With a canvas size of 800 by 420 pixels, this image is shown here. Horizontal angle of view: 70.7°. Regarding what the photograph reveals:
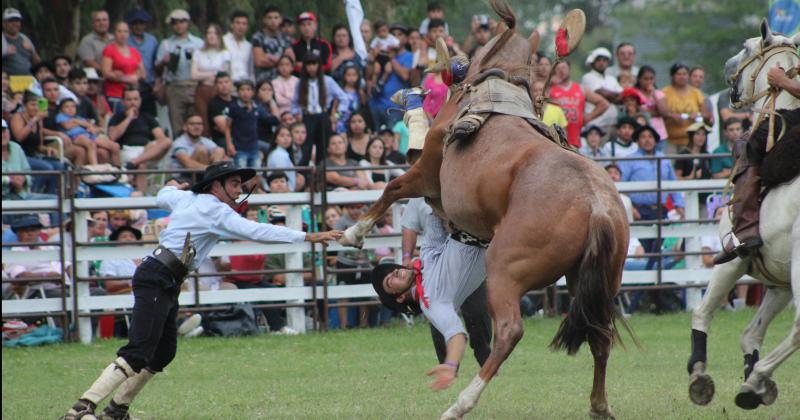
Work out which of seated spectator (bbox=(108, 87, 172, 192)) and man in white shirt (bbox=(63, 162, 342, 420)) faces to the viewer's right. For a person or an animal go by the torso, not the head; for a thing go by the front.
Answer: the man in white shirt

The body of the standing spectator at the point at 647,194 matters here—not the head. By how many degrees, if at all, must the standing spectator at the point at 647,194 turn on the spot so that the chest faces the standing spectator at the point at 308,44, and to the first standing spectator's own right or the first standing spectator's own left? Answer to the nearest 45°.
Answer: approximately 90° to the first standing spectator's own right

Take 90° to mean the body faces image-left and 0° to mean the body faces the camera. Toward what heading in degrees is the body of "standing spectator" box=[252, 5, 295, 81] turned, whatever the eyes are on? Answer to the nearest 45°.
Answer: approximately 0°

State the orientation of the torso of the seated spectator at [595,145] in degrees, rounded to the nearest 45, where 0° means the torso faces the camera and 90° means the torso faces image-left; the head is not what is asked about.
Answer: approximately 0°

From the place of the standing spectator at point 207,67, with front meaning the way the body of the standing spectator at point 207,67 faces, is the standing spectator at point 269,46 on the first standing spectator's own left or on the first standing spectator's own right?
on the first standing spectator's own left

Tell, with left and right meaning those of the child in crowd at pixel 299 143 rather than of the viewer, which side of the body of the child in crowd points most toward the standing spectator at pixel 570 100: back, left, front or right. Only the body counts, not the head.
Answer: left

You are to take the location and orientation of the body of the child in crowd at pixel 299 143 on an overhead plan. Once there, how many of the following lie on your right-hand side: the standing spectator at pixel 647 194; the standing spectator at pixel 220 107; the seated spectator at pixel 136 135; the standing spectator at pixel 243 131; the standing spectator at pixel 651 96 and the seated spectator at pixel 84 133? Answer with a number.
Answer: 4

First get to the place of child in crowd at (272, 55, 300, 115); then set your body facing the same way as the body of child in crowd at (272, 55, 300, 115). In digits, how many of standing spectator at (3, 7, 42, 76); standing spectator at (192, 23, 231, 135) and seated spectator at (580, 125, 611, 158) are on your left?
1
